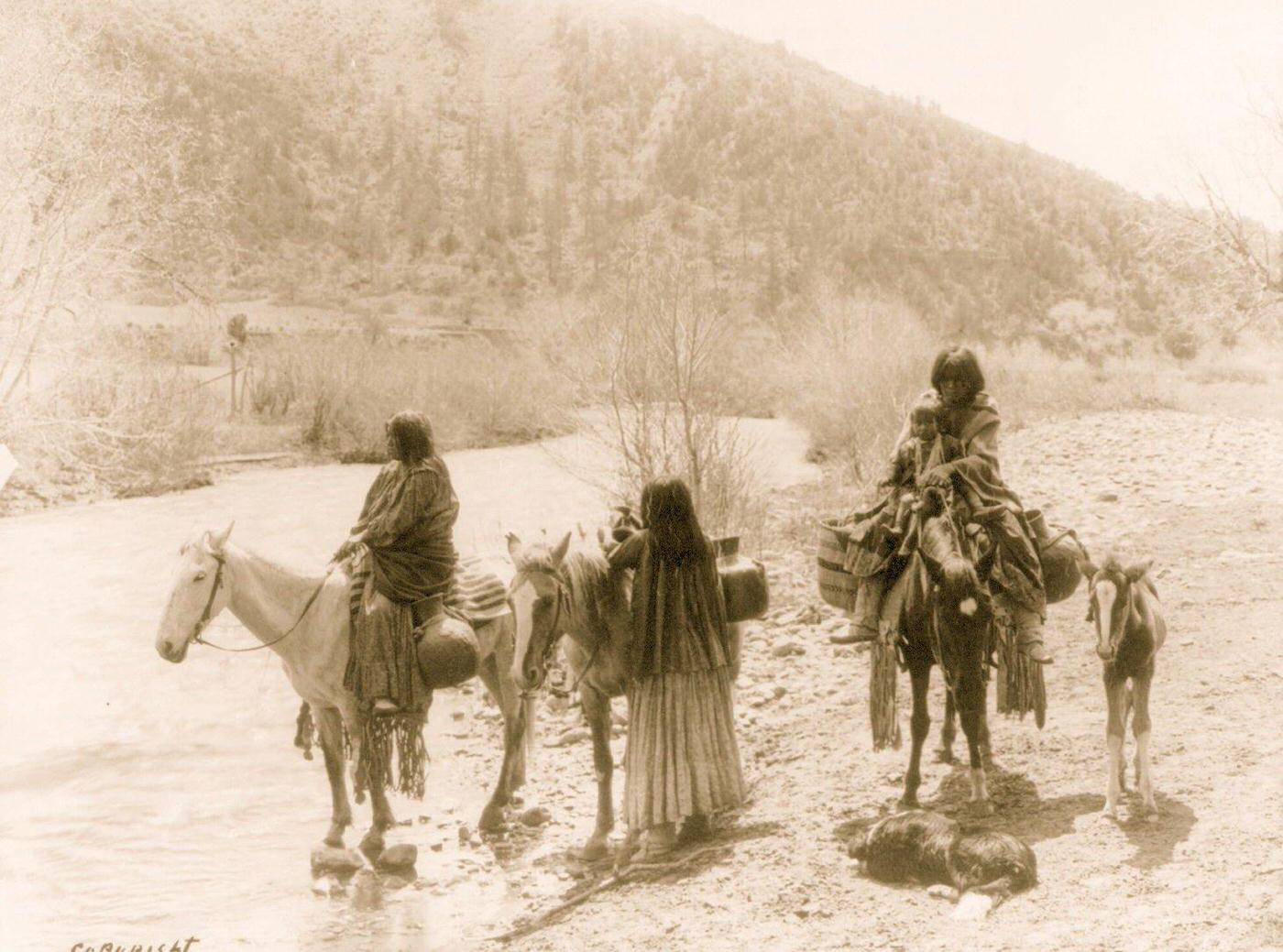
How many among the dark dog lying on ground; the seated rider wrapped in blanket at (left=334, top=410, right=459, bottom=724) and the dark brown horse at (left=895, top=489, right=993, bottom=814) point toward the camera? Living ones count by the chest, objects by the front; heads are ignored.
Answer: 1

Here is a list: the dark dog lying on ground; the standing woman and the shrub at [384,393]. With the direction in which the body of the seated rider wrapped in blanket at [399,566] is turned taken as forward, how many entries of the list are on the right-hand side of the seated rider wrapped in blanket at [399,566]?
1

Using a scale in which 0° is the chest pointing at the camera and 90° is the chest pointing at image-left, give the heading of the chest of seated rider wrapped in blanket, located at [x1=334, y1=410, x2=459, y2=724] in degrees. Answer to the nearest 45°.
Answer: approximately 90°

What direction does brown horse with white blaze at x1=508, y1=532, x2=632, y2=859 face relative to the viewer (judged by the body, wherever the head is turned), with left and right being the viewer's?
facing the viewer and to the left of the viewer

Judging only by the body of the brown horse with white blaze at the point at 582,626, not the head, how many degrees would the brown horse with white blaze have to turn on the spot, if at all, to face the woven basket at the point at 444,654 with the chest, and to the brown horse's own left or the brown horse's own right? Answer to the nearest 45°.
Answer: approximately 90° to the brown horse's own right

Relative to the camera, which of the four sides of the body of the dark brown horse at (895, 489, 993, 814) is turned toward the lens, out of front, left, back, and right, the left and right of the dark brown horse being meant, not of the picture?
front

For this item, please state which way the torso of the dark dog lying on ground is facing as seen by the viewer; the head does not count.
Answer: to the viewer's right

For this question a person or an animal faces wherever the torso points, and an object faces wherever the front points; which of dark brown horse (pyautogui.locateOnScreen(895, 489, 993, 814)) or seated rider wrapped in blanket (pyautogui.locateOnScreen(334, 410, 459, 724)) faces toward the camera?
the dark brown horse

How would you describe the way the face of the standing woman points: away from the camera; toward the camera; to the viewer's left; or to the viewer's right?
away from the camera

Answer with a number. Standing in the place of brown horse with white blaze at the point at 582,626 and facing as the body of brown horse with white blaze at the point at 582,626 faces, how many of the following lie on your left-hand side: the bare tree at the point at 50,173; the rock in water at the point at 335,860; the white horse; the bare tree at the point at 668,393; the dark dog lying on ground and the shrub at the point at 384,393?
1

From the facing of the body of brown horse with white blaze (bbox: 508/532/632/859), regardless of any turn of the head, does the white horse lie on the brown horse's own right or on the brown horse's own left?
on the brown horse's own right

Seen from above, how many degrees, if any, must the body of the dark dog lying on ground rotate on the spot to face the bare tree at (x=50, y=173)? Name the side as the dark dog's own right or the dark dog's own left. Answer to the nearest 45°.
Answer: approximately 135° to the dark dog's own left
